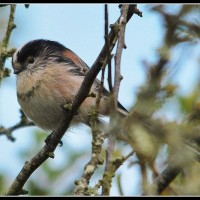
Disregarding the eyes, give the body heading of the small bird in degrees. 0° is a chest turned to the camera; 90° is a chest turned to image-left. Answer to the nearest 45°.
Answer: approximately 45°
